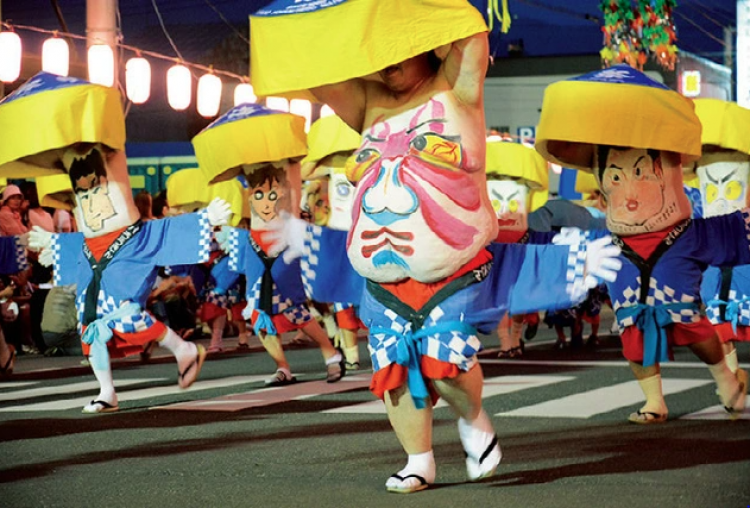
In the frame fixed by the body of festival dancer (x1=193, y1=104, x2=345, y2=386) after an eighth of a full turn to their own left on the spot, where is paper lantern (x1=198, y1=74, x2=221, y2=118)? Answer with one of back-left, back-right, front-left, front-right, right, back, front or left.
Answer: back

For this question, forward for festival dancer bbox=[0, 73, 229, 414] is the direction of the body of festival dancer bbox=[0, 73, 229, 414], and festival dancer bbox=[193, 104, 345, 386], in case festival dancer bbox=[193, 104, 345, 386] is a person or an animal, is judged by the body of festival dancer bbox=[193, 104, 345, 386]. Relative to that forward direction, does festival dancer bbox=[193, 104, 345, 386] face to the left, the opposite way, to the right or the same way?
the same way

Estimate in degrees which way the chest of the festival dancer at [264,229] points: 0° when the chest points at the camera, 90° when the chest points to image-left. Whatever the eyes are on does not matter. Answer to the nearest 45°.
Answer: approximately 45°

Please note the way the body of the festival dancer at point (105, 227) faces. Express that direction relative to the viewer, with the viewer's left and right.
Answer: facing the viewer and to the left of the viewer

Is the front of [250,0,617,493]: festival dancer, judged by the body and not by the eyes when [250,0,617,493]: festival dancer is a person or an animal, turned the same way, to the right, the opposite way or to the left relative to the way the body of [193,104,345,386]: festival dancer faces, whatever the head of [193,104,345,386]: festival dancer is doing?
the same way

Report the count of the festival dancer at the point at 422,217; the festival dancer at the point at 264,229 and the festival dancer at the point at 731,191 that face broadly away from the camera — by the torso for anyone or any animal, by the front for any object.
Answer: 0

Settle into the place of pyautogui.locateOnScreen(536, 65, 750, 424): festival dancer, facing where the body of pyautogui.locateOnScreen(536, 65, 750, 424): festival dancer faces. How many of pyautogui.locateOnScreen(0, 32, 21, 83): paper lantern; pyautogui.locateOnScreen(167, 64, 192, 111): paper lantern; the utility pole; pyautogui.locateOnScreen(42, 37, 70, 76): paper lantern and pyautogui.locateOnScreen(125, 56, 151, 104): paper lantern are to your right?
5

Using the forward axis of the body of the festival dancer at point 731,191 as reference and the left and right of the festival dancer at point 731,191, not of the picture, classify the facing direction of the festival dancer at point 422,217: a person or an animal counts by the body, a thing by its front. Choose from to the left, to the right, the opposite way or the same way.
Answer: the same way

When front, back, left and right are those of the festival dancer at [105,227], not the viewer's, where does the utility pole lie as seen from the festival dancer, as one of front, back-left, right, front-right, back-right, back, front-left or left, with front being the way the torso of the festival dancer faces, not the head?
back-right

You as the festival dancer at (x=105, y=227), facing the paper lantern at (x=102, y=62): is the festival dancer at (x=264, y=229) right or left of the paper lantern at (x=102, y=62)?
right

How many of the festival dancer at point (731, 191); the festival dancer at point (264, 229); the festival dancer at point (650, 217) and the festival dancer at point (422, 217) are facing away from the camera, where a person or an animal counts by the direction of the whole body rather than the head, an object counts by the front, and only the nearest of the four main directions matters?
0

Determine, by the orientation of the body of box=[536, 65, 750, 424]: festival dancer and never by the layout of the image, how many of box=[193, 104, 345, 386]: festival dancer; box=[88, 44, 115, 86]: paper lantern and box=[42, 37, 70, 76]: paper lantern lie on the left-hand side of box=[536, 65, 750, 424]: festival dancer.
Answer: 0

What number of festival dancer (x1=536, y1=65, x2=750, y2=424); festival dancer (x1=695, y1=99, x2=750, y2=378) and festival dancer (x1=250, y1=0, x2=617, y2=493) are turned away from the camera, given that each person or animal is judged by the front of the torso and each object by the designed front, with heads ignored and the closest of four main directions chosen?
0

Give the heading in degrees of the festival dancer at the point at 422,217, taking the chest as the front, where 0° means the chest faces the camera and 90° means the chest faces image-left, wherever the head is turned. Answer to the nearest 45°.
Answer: approximately 45°

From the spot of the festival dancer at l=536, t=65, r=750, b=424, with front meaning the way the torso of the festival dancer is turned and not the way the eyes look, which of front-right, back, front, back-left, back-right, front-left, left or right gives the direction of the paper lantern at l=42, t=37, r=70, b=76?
right

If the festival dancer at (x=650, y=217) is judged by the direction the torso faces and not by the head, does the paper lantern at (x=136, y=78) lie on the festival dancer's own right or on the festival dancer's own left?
on the festival dancer's own right
